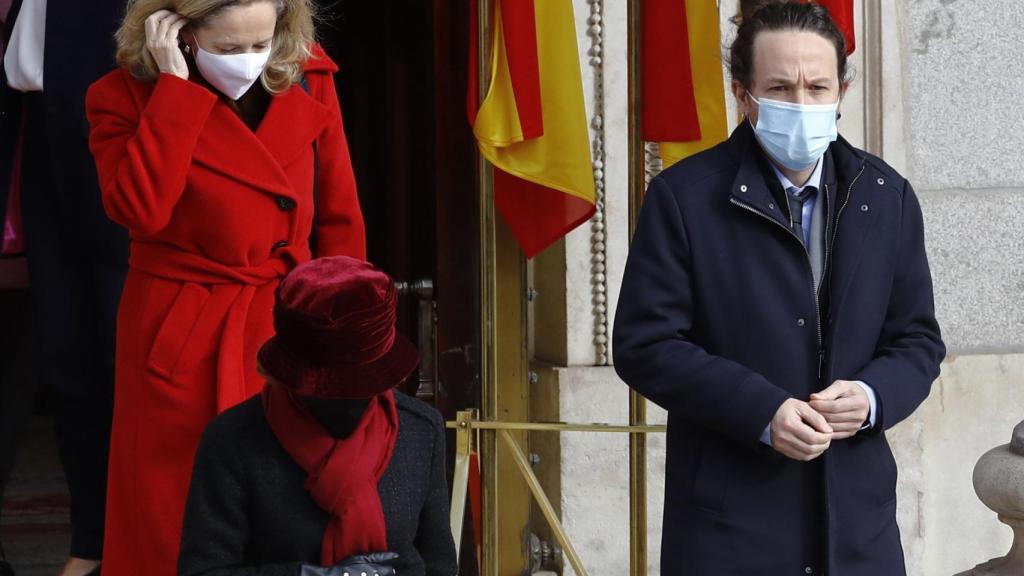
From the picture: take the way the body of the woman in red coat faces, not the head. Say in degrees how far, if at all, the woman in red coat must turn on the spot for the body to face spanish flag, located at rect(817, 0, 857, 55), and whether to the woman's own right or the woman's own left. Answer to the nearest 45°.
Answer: approximately 45° to the woman's own left

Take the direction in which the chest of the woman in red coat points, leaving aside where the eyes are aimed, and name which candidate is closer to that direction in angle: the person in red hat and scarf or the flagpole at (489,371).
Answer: the person in red hat and scarf

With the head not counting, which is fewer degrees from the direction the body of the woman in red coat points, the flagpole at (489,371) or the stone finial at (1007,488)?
the stone finial

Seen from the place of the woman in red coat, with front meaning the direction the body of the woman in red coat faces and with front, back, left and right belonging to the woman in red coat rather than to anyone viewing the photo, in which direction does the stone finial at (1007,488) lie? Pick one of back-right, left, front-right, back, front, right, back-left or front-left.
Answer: front-left

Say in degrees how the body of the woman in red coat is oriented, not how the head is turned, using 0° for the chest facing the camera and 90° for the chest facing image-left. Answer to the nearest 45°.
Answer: approximately 315°

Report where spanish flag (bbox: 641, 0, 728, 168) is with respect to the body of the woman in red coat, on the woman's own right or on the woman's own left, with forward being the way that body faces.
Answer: on the woman's own left

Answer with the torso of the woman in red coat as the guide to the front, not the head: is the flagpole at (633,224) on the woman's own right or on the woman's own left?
on the woman's own left

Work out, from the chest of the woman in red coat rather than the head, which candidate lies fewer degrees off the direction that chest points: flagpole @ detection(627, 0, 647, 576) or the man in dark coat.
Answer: the man in dark coat
